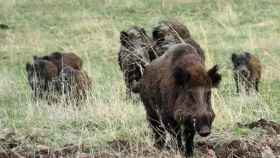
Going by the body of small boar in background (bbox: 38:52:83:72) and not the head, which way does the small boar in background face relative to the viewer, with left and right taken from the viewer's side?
facing to the left of the viewer

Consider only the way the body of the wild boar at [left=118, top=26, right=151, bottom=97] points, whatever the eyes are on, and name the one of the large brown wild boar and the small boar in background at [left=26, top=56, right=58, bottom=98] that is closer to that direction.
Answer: the large brown wild boar

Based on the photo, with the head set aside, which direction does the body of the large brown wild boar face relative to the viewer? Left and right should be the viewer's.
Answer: facing the viewer and to the right of the viewer

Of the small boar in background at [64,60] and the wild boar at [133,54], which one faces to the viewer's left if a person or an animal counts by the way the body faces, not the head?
the small boar in background

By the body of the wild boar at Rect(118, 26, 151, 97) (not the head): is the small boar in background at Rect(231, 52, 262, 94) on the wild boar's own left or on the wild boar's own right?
on the wild boar's own left

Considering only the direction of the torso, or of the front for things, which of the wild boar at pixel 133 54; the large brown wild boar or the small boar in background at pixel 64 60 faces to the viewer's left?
the small boar in background

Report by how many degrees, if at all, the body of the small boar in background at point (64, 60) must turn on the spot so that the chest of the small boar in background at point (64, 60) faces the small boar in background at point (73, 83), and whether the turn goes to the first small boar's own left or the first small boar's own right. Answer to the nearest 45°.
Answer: approximately 90° to the first small boar's own left

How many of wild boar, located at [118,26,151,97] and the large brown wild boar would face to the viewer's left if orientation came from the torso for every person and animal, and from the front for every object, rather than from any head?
0

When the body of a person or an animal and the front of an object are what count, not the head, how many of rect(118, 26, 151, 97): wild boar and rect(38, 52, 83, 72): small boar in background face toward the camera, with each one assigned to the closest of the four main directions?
1

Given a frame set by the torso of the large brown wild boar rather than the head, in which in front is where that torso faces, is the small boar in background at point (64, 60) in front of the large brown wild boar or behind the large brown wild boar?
behind

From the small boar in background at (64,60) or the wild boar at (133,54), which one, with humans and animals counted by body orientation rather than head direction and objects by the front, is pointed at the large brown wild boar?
the wild boar

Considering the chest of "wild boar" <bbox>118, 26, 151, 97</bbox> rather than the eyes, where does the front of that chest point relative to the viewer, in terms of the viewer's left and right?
facing the viewer

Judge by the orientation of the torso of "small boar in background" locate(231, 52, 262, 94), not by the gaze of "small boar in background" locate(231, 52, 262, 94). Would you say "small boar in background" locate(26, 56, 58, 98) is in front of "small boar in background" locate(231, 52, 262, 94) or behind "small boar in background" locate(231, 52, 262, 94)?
in front

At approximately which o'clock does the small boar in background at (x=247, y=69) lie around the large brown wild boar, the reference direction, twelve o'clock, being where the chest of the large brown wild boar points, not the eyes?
The small boar in background is roughly at 8 o'clock from the large brown wild boar.
